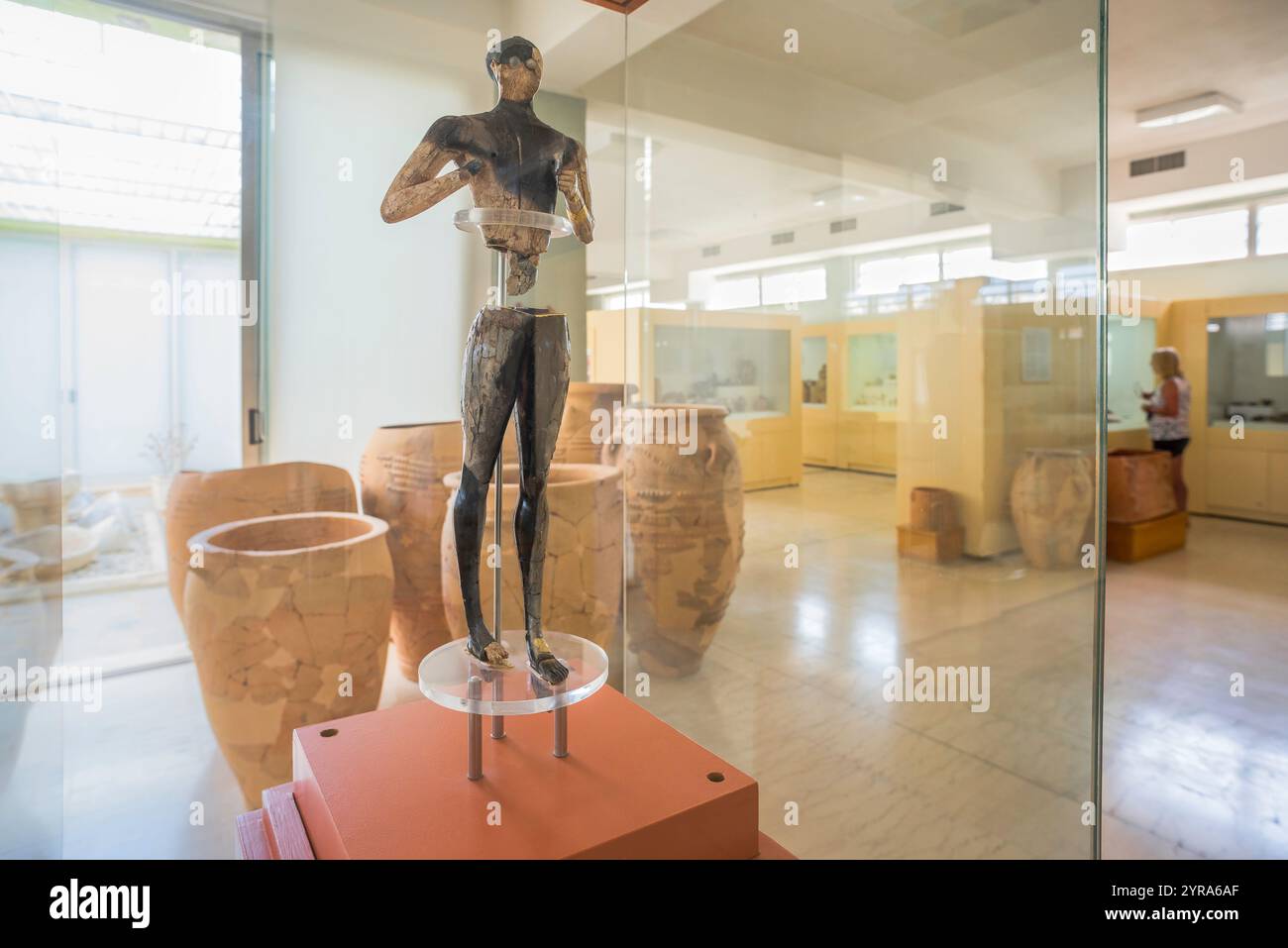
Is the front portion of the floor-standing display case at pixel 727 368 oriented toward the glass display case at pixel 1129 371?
no

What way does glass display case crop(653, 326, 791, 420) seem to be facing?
toward the camera

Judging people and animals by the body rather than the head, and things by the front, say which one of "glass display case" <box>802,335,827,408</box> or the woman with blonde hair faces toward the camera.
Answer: the glass display case

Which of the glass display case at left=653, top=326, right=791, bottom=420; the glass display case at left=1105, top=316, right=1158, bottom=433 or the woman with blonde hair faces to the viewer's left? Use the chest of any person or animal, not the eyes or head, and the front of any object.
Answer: the woman with blonde hair

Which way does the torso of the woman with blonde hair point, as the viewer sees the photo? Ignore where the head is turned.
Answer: to the viewer's left

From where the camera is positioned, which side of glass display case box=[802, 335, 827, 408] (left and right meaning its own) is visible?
front

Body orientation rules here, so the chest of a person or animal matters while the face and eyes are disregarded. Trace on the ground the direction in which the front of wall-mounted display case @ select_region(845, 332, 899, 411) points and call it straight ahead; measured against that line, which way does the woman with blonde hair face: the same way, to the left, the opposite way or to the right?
to the right

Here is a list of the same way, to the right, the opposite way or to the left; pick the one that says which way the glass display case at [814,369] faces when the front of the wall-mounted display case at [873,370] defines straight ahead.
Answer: the same way

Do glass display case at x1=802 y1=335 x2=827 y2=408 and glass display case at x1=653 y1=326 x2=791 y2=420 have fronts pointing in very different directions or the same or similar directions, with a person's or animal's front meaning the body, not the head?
same or similar directions

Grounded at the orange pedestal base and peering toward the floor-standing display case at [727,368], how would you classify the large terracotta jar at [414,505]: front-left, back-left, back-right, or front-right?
front-left

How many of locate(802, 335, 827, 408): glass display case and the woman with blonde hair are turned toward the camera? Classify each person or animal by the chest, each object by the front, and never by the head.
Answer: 1
